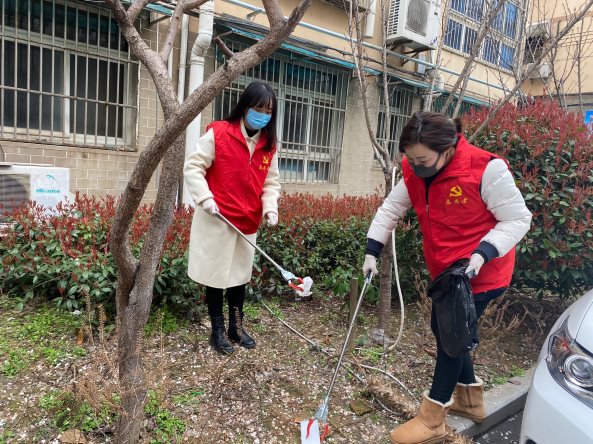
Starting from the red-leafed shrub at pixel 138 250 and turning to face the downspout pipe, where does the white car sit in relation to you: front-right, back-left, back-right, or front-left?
back-right

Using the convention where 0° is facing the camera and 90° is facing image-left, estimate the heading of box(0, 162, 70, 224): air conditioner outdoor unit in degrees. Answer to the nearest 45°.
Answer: approximately 0°

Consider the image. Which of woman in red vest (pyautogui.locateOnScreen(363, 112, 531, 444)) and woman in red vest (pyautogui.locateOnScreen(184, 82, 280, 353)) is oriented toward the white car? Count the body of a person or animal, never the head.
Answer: woman in red vest (pyautogui.locateOnScreen(184, 82, 280, 353))

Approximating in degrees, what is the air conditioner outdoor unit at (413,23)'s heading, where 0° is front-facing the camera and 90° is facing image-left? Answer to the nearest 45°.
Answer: approximately 315°

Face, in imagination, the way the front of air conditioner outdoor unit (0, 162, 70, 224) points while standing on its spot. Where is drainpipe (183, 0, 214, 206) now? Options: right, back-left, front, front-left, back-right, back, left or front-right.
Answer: back-left

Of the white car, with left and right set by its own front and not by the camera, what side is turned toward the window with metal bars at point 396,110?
right

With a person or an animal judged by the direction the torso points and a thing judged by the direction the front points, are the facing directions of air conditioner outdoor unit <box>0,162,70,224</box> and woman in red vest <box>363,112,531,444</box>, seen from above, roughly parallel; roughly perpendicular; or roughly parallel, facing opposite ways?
roughly perpendicular

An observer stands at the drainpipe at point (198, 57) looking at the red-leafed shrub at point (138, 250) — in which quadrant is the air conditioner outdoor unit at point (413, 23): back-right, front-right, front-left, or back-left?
back-left

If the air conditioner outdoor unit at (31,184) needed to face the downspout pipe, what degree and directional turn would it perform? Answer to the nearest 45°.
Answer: approximately 135° to its left

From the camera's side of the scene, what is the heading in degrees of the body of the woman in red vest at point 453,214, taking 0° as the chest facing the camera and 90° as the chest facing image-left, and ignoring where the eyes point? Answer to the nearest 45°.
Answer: approximately 45°
